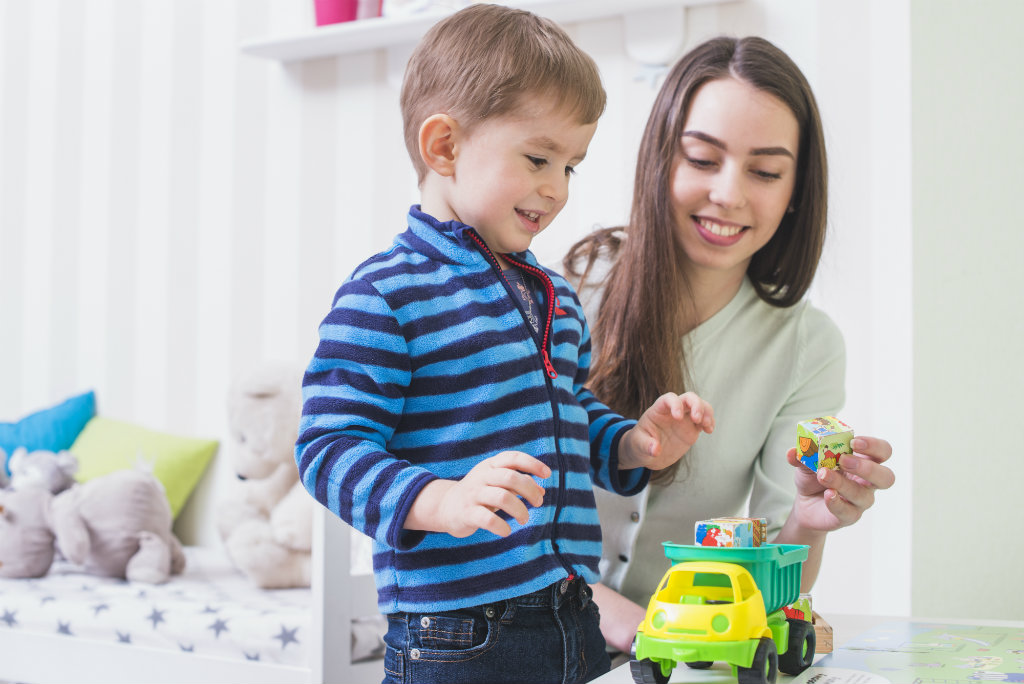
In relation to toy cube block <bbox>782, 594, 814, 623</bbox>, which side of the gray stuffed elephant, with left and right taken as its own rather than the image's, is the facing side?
left

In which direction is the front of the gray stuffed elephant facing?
to the viewer's left

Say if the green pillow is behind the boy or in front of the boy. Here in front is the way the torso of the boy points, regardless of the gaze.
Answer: behind

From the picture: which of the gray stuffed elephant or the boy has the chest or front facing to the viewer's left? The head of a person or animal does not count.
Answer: the gray stuffed elephant

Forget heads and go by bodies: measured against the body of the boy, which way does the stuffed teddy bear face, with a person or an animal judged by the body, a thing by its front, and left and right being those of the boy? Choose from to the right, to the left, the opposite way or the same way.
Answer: to the right

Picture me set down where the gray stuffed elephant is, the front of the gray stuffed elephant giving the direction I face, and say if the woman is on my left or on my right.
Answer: on my left

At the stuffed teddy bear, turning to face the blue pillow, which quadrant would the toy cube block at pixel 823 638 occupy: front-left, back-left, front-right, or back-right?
back-left

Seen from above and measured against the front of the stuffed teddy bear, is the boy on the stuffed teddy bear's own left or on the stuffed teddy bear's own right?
on the stuffed teddy bear's own left

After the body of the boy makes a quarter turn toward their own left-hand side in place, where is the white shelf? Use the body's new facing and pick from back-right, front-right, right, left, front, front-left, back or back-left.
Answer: front-left
